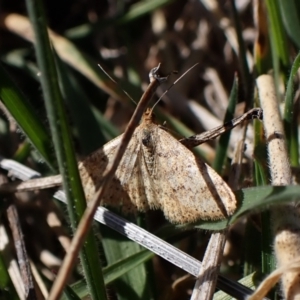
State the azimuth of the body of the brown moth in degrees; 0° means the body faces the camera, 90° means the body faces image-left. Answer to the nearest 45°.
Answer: approximately 180°
